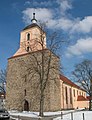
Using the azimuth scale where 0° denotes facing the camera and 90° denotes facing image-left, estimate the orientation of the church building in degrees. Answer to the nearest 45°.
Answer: approximately 45°
